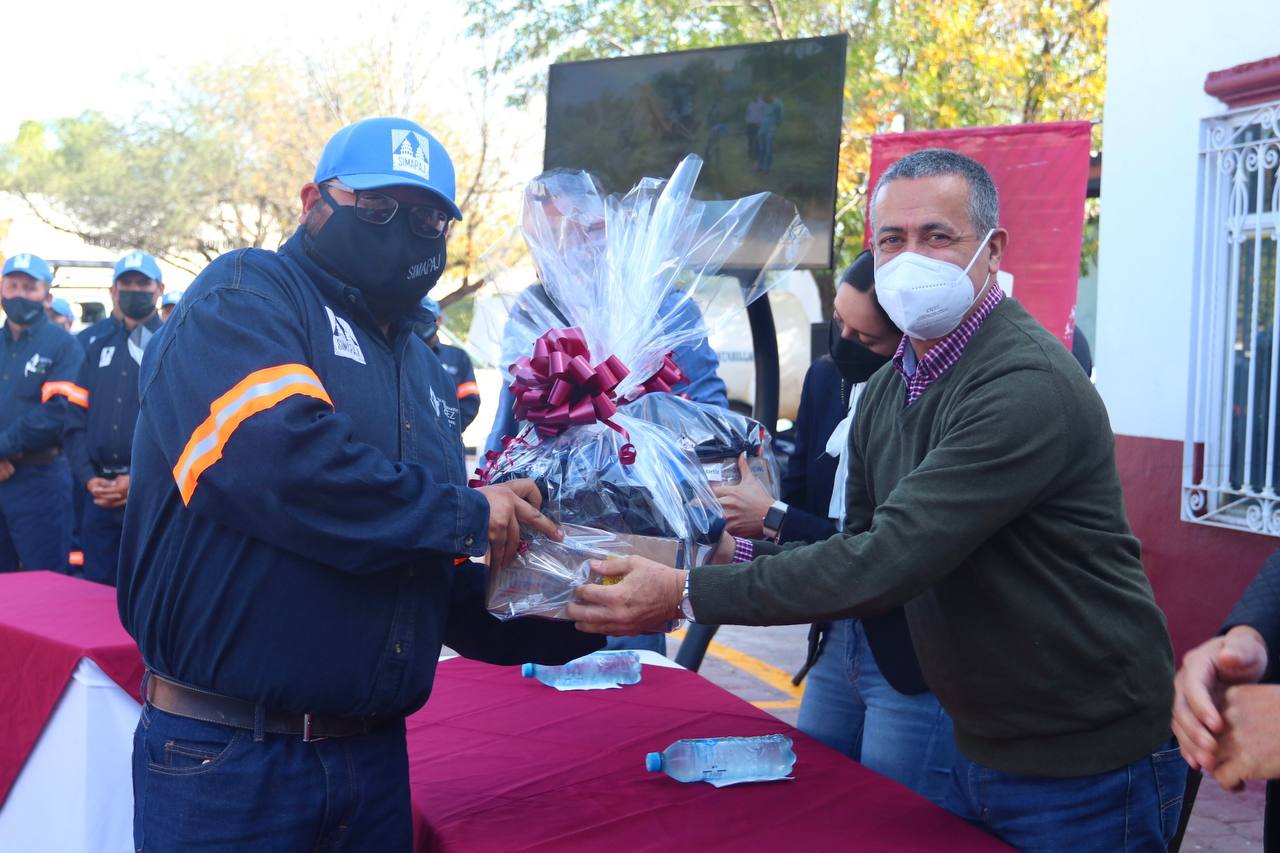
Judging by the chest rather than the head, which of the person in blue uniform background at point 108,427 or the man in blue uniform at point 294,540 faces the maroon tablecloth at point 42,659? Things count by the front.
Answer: the person in blue uniform background

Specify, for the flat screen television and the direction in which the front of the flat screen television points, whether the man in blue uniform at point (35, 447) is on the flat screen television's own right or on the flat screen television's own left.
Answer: on the flat screen television's own right

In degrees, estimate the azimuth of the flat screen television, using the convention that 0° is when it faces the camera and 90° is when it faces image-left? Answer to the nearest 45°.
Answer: approximately 45°

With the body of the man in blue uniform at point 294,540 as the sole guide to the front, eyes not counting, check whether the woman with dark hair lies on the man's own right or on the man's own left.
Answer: on the man's own left

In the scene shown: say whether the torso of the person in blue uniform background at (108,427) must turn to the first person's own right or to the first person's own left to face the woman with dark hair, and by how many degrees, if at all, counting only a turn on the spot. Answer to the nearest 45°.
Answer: approximately 45° to the first person's own left

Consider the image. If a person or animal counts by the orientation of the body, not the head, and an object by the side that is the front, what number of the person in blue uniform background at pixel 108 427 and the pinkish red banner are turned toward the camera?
2

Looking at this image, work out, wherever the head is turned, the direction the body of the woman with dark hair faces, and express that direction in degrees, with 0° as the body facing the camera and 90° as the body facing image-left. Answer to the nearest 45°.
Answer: approximately 45°

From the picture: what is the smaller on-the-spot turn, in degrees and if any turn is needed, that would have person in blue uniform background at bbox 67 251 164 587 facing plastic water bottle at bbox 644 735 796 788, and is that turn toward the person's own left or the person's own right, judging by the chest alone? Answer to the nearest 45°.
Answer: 0° — they already face it

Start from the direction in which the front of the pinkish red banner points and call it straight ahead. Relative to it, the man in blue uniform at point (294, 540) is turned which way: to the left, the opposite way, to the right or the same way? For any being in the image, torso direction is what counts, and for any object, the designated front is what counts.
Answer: to the left

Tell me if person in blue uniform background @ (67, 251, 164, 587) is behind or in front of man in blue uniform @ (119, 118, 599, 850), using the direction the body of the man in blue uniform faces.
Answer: behind

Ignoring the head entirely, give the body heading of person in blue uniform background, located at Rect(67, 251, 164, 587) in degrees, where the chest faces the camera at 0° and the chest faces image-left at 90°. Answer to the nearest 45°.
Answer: approximately 0°

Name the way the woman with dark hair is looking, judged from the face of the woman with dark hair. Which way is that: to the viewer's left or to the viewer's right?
to the viewer's left
